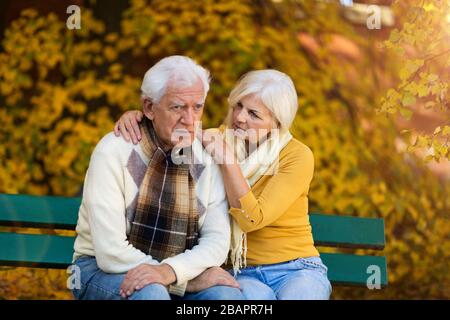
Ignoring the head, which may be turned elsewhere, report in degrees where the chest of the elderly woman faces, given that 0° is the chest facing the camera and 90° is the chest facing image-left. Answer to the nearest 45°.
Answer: approximately 45°

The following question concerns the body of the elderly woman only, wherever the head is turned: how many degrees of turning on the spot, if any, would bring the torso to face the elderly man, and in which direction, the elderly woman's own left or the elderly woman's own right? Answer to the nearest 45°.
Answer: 0° — they already face them
